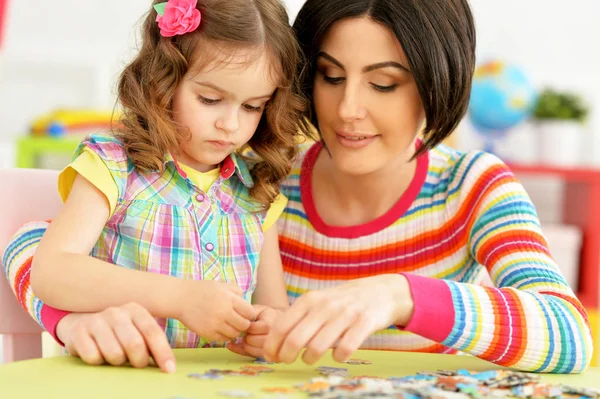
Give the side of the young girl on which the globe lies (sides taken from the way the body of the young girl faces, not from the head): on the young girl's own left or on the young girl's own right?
on the young girl's own left

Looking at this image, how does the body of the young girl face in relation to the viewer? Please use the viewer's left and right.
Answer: facing the viewer and to the right of the viewer

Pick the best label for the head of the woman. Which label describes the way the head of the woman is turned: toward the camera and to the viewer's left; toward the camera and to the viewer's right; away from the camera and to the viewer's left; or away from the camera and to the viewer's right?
toward the camera and to the viewer's left

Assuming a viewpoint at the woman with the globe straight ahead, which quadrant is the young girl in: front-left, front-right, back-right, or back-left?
back-left

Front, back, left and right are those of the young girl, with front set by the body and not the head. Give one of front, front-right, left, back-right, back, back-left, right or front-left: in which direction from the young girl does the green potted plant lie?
left
